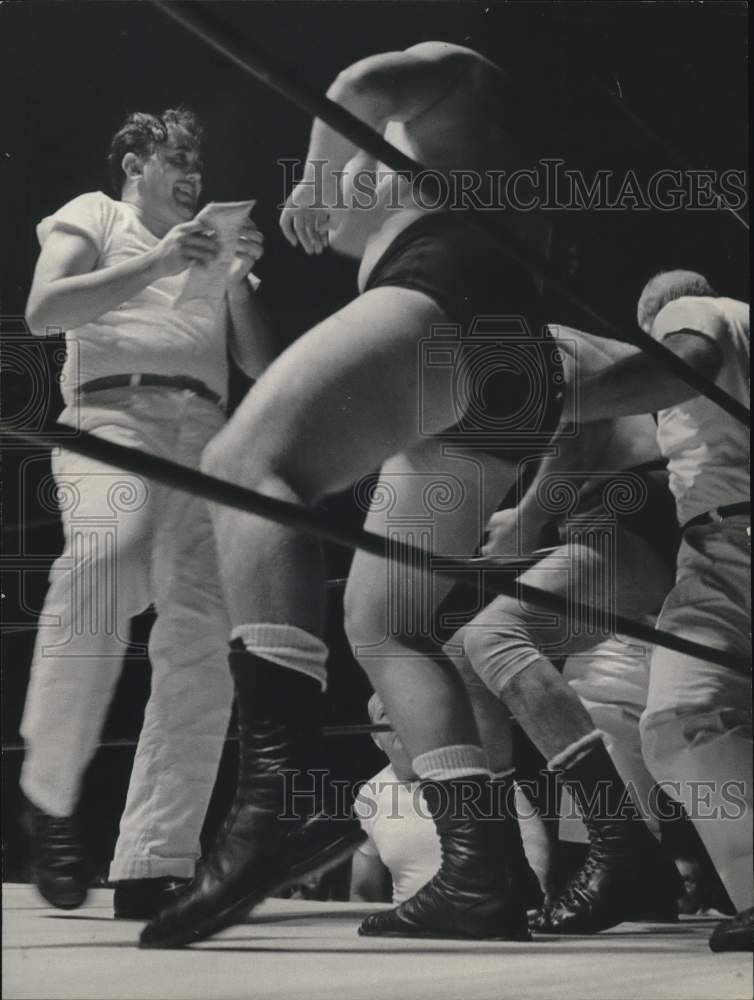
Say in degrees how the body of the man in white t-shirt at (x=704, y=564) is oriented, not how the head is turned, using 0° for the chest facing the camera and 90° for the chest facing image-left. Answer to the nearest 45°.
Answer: approximately 90°

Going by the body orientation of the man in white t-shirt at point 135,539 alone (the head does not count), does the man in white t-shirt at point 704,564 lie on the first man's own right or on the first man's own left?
on the first man's own left

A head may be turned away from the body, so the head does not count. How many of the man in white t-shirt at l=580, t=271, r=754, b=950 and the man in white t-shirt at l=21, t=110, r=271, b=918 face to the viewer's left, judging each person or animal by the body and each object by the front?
1

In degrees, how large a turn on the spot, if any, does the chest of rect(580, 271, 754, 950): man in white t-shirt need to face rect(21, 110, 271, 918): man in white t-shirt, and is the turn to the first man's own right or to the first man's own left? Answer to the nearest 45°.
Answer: approximately 45° to the first man's own left

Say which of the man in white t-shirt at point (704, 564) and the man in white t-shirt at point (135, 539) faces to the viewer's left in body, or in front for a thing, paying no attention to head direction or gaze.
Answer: the man in white t-shirt at point (704, 564)

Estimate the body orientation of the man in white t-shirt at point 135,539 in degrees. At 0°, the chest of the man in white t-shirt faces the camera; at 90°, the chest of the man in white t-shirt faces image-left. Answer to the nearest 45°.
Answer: approximately 315°

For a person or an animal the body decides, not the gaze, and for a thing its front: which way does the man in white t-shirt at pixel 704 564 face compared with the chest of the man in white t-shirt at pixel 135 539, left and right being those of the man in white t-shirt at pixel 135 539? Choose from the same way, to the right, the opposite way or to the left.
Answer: the opposite way
